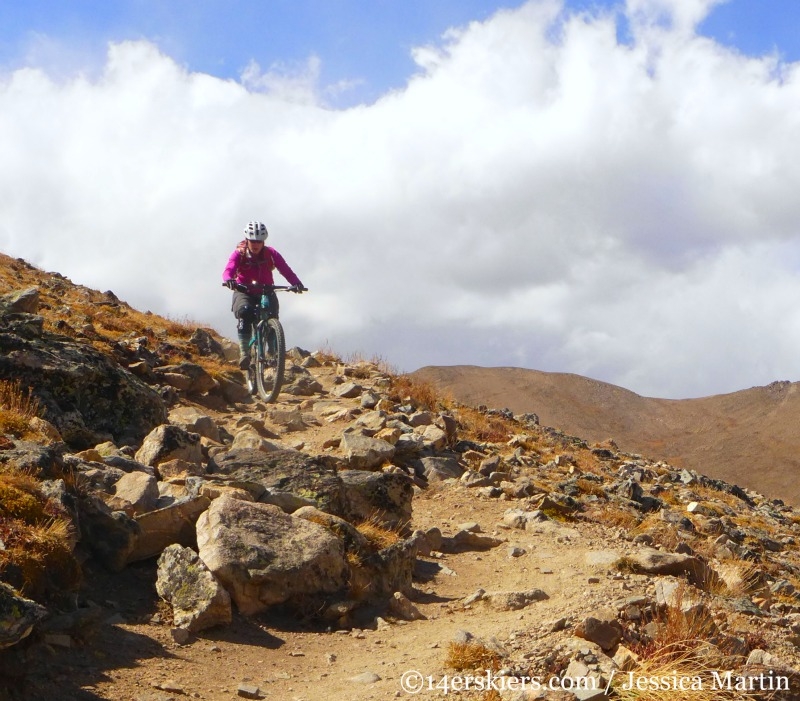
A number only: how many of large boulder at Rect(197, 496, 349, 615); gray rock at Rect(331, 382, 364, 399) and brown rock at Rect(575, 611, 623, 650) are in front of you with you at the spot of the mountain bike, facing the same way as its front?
2

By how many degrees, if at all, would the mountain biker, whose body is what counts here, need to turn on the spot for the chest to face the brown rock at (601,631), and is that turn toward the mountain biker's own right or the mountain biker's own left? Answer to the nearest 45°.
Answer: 0° — they already face it

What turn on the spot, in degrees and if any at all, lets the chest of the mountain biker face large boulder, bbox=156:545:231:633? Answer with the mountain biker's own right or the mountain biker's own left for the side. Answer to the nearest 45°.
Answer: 0° — they already face it

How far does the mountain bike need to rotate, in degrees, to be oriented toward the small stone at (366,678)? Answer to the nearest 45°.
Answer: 0° — it already faces it

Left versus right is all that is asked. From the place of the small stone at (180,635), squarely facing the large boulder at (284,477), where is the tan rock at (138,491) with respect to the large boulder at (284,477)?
left
